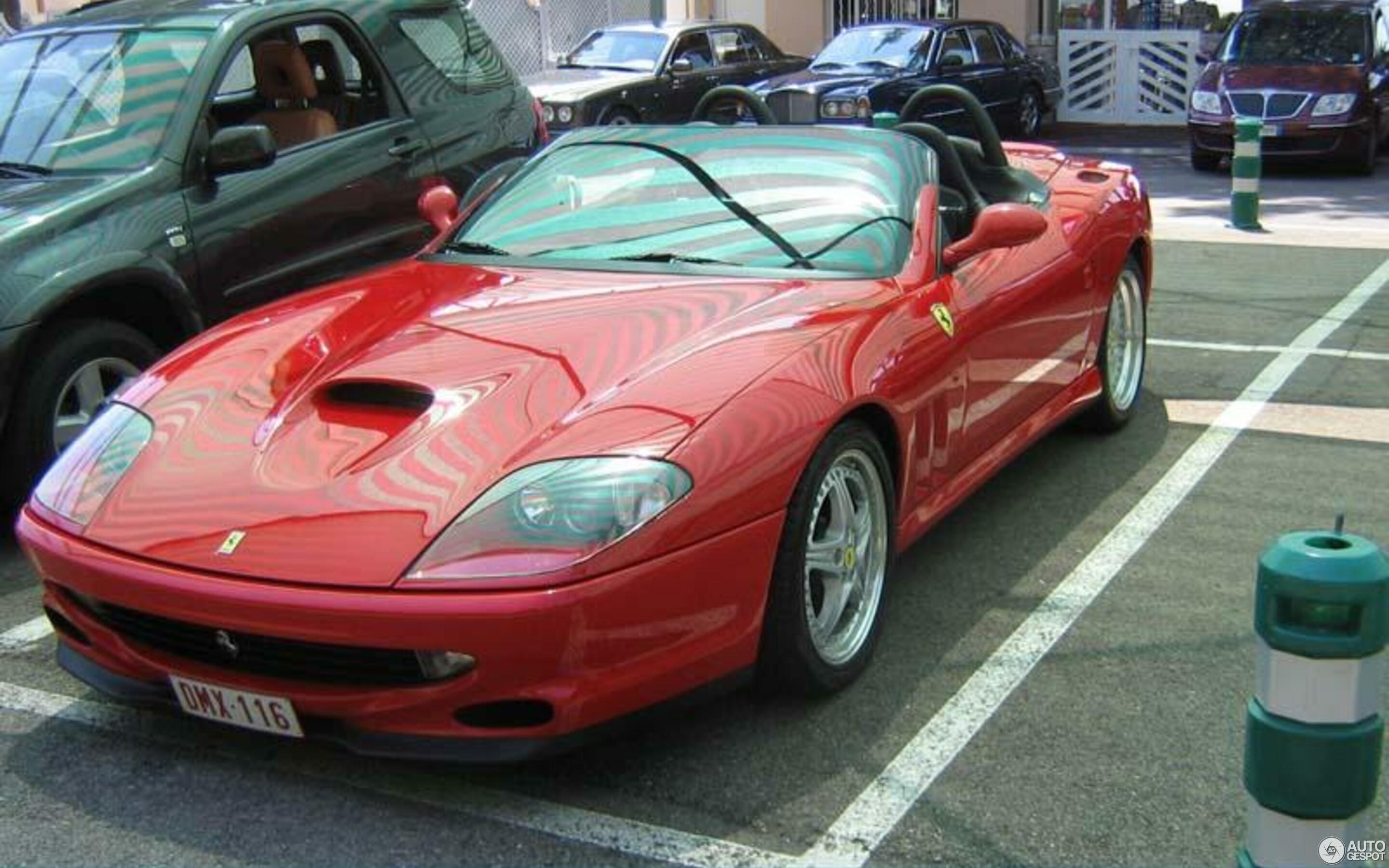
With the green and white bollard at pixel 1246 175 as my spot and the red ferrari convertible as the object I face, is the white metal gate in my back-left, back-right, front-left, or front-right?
back-right

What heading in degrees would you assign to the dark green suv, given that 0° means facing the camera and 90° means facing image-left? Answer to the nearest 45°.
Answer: approximately 45°

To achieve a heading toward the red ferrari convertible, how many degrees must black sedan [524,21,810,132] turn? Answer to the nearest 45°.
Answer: approximately 45° to its left

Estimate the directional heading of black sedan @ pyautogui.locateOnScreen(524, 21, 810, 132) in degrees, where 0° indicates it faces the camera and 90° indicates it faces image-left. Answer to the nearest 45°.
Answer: approximately 45°

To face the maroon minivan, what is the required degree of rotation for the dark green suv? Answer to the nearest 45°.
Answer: approximately 180°

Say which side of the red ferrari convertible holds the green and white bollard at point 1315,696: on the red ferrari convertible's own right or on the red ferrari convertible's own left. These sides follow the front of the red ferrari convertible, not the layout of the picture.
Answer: on the red ferrari convertible's own left

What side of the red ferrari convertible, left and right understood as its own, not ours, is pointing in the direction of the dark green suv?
right

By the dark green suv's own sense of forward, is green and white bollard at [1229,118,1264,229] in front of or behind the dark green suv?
behind

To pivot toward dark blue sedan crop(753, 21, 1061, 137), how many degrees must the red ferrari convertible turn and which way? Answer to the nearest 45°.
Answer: approximately 135° to its right

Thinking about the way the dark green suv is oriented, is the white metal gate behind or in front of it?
behind

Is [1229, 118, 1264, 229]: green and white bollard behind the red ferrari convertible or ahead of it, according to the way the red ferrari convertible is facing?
behind

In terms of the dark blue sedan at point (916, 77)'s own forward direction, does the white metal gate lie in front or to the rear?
to the rear
